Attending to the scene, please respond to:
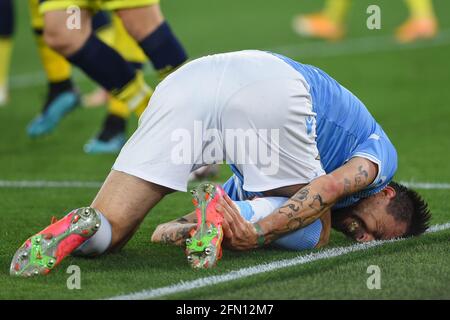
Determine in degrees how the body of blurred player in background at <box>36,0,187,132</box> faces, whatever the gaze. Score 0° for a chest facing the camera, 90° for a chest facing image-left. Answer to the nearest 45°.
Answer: approximately 90°

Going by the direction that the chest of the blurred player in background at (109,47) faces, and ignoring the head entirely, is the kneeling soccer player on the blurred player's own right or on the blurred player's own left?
on the blurred player's own left
